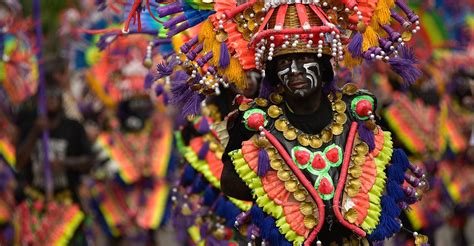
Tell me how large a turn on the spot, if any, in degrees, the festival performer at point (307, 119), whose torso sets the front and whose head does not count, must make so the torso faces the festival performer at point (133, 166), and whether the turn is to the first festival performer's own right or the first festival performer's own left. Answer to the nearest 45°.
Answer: approximately 135° to the first festival performer's own right

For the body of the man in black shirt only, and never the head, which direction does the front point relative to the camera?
toward the camera

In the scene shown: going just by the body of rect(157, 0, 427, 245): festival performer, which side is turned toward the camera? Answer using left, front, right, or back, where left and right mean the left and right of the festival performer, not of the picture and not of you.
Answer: front

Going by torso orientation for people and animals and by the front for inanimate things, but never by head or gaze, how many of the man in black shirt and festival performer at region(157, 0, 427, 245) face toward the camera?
2

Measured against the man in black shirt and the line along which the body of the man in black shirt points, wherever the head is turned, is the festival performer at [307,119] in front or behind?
in front
